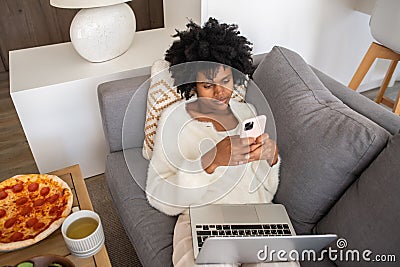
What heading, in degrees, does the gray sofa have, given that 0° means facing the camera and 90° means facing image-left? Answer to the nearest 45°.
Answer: approximately 45°

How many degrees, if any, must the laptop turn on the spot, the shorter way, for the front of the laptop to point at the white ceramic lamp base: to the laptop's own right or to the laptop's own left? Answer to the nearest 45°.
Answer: approximately 45° to the laptop's own left

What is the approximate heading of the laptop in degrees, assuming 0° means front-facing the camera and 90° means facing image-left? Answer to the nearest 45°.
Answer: approximately 180°

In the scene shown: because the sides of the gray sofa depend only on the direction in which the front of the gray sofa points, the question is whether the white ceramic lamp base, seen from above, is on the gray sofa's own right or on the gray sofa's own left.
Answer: on the gray sofa's own right

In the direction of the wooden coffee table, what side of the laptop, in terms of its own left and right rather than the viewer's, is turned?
left
